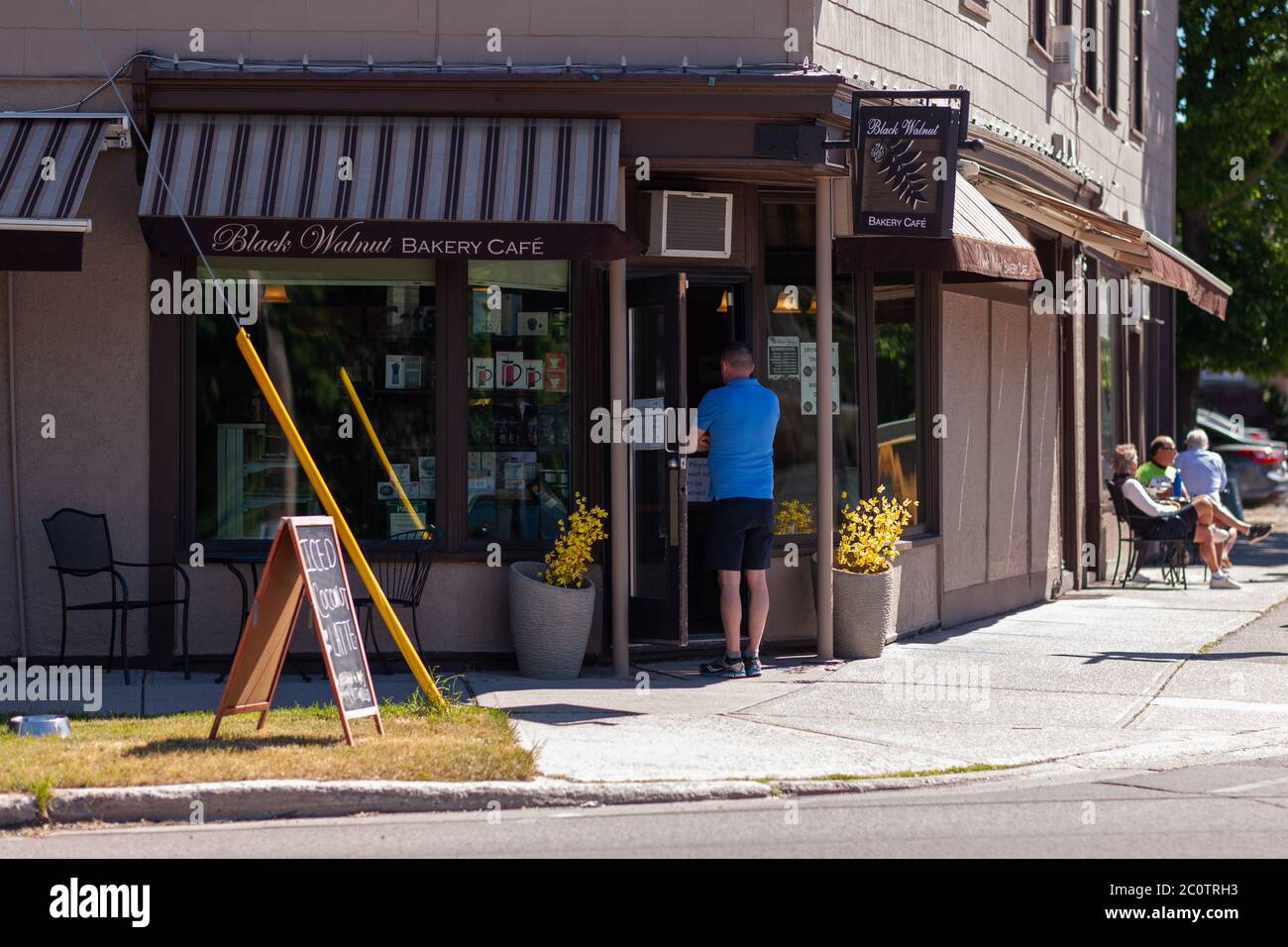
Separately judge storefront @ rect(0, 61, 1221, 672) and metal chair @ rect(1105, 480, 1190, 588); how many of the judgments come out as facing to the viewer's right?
1

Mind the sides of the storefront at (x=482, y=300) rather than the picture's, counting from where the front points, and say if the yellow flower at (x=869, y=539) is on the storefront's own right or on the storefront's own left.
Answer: on the storefront's own left

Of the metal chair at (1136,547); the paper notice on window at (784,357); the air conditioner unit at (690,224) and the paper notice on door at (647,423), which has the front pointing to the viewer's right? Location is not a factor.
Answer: the metal chair

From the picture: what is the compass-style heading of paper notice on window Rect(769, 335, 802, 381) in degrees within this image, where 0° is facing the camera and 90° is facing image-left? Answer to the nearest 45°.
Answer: approximately 0°

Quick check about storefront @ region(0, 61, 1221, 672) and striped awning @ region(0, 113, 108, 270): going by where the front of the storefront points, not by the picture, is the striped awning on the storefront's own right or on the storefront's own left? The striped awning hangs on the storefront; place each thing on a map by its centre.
on the storefront's own right

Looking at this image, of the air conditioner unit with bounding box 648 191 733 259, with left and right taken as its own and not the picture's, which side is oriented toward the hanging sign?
left

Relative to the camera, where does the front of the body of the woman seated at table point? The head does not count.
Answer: to the viewer's right
